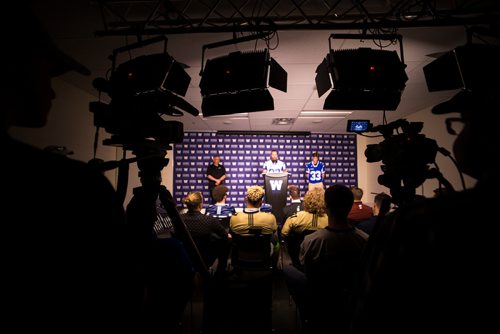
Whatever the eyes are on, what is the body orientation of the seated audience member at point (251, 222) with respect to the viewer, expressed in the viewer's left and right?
facing away from the viewer

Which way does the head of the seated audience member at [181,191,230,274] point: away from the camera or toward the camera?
away from the camera

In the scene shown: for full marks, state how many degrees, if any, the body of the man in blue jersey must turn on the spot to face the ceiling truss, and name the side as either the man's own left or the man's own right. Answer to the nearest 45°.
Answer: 0° — they already face it

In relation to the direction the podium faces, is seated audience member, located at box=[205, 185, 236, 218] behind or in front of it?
in front

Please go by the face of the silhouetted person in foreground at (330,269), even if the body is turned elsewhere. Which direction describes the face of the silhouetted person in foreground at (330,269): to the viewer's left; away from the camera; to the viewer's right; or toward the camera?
away from the camera

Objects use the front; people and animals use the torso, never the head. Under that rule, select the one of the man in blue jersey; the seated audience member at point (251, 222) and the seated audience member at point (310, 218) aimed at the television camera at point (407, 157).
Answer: the man in blue jersey

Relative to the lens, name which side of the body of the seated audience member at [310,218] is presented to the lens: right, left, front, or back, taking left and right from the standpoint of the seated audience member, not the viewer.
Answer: back

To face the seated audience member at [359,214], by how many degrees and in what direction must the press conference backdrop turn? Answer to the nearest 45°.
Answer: approximately 45° to its left

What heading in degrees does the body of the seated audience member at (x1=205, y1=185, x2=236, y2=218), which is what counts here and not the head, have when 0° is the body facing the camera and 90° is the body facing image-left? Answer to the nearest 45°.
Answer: approximately 180°

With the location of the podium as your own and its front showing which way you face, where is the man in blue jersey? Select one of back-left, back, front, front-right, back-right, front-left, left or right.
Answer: back-left

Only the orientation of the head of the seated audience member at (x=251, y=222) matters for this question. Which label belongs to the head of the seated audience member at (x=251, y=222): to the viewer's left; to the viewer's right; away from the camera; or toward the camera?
away from the camera

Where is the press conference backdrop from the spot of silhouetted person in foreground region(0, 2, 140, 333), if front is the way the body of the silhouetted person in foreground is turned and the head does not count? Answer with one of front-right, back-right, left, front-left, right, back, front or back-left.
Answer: front-left

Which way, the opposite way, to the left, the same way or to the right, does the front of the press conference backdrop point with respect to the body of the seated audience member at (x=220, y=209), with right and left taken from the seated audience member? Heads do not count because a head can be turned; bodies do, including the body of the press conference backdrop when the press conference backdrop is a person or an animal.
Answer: the opposite way
